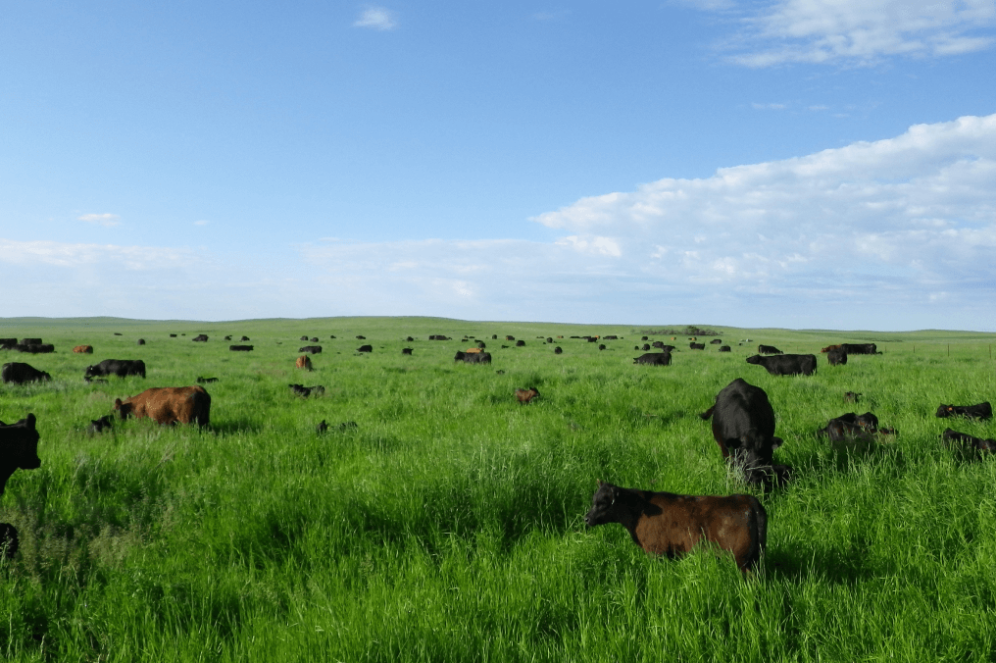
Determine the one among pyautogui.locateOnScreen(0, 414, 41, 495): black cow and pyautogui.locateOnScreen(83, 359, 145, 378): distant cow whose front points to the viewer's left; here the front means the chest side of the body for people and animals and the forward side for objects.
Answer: the distant cow

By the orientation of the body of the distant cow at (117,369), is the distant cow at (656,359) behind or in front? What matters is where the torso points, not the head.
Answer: behind

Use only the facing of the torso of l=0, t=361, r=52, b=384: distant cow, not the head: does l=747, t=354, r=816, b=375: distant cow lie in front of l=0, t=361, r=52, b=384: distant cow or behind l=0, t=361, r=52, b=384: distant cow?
in front

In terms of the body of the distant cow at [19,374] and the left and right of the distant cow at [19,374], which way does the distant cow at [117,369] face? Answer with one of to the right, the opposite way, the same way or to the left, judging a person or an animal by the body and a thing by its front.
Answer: the opposite way

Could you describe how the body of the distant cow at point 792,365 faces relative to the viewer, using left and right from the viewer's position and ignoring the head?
facing to the left of the viewer

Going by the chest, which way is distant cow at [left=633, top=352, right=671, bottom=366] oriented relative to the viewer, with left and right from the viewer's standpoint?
facing to the left of the viewer

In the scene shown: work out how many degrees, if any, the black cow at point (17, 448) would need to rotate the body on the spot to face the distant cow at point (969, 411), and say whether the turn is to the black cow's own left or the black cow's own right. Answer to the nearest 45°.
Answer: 0° — it already faces it

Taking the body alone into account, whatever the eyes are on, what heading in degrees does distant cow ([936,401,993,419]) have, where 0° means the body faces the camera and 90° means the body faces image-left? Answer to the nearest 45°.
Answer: approximately 90°

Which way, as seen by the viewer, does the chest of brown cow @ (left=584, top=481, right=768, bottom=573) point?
to the viewer's left
